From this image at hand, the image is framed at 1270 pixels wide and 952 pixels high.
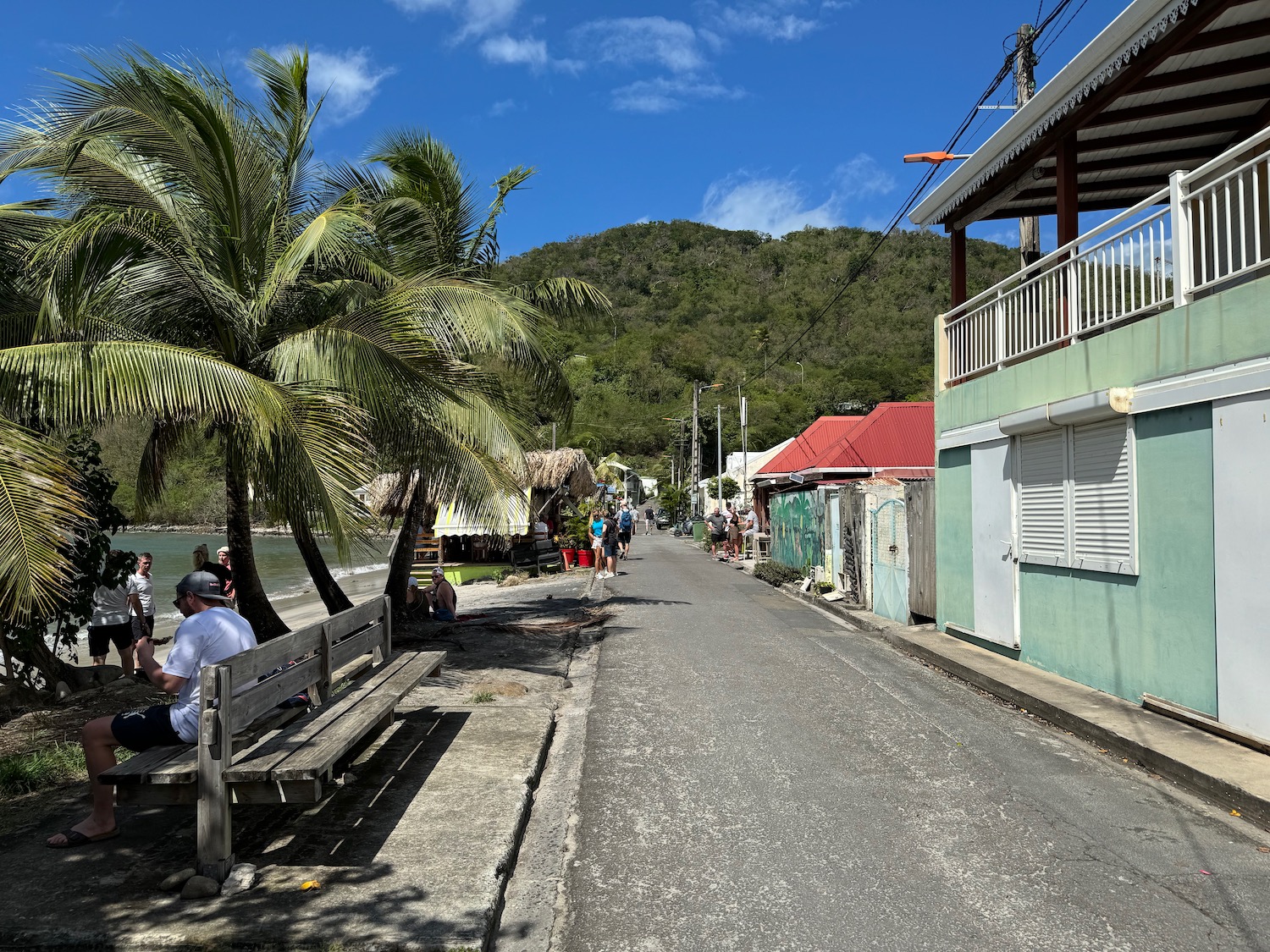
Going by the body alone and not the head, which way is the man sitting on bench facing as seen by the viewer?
to the viewer's left

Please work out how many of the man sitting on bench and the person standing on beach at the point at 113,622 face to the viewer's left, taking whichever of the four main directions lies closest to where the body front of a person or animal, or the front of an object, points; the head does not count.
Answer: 1

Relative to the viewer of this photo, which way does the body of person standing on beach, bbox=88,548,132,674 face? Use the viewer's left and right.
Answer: facing away from the viewer

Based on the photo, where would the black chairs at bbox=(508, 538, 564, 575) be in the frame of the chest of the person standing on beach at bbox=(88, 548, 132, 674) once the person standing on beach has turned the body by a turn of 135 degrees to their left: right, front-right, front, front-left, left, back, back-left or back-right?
back

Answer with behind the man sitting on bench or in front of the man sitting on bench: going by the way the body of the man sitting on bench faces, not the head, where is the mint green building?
behind

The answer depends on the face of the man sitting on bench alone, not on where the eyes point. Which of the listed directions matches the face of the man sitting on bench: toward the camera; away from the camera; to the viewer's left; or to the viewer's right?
to the viewer's left

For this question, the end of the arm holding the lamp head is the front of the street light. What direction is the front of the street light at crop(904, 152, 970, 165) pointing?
to the viewer's left

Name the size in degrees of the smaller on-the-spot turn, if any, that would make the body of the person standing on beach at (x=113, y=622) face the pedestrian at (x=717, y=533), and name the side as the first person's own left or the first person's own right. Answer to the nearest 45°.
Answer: approximately 45° to the first person's own right

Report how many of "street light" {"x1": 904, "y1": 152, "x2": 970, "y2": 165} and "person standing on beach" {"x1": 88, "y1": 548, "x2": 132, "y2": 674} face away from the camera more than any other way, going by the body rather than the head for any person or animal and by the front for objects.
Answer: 1

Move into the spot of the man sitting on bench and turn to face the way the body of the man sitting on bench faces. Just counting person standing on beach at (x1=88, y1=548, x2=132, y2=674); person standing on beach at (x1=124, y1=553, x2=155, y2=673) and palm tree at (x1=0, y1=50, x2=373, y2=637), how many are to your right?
3

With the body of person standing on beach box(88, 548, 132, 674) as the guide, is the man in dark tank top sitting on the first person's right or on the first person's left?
on the first person's right

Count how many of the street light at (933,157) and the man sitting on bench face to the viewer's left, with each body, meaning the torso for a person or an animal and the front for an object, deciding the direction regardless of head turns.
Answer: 2

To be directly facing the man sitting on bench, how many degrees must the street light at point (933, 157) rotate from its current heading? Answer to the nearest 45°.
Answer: approximately 90° to its left

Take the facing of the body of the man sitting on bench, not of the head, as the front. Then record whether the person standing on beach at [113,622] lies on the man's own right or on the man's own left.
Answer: on the man's own right

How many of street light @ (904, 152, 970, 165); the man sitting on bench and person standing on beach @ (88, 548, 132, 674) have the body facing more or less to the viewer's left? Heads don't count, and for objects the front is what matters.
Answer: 2
